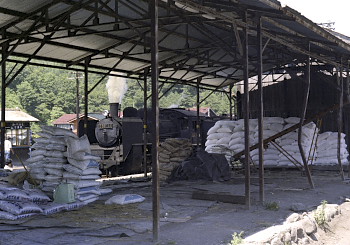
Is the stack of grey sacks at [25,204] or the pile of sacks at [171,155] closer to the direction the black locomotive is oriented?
the stack of grey sacks

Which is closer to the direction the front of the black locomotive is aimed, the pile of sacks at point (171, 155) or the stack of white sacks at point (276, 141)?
the pile of sacks

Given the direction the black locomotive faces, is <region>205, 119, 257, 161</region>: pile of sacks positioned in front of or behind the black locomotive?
behind

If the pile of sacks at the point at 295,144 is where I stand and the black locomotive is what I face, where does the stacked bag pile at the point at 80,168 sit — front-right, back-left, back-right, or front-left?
front-left

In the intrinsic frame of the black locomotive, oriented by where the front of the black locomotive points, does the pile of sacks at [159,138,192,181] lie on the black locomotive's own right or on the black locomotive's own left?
on the black locomotive's own left

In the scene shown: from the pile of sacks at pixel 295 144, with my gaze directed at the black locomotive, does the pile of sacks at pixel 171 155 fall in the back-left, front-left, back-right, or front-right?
front-left

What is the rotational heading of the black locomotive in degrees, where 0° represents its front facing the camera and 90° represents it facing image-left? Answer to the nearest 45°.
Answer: approximately 45°

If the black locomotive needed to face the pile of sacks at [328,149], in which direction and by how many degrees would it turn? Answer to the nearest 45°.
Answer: approximately 135° to its left

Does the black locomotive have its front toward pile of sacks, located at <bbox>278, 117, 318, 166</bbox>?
no

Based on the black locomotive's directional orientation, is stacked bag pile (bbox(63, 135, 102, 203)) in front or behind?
in front

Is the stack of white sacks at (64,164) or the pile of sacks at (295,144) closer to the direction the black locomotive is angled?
the stack of white sacks

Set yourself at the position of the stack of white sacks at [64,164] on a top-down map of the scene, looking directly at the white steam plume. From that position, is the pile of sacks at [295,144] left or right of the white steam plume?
right

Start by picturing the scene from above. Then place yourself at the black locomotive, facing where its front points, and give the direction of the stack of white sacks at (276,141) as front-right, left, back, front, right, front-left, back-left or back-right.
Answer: back-left

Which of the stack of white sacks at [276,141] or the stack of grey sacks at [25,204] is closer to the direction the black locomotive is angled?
the stack of grey sacks

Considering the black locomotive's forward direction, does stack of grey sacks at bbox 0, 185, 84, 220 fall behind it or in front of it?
in front
